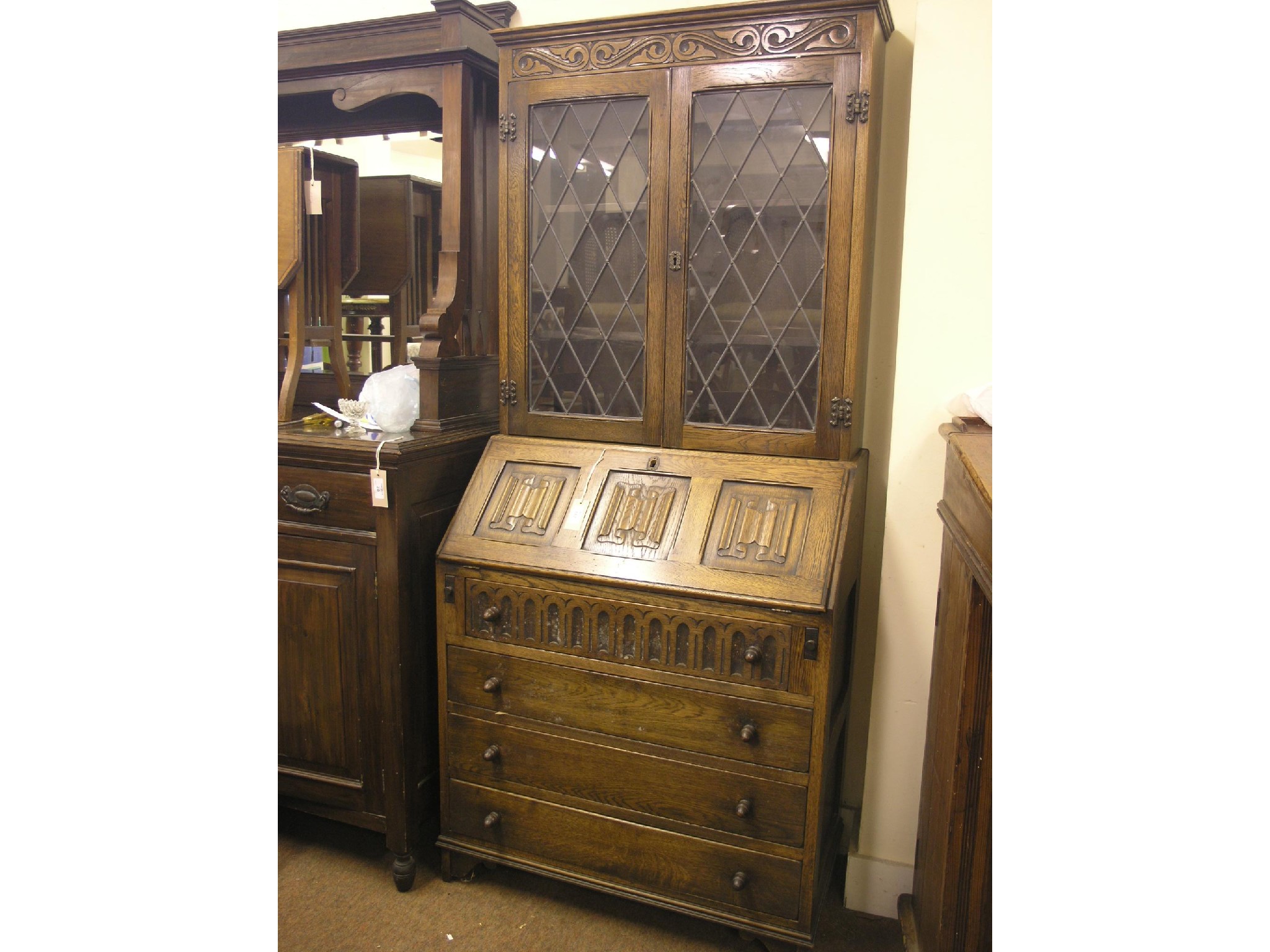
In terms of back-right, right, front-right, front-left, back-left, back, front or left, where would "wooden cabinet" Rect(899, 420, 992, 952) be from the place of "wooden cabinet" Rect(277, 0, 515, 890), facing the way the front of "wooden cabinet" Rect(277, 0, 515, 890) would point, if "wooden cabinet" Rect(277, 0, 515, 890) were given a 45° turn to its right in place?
back-left

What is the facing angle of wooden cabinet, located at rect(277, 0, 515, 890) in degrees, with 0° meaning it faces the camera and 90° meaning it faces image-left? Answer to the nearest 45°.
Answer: approximately 45°

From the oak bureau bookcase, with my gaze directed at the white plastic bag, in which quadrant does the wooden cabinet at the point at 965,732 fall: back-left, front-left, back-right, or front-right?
back-left

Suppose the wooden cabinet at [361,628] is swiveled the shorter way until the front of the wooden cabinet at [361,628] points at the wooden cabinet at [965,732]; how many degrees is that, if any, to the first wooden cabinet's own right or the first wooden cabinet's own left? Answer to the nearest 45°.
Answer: approximately 90° to the first wooden cabinet's own left
